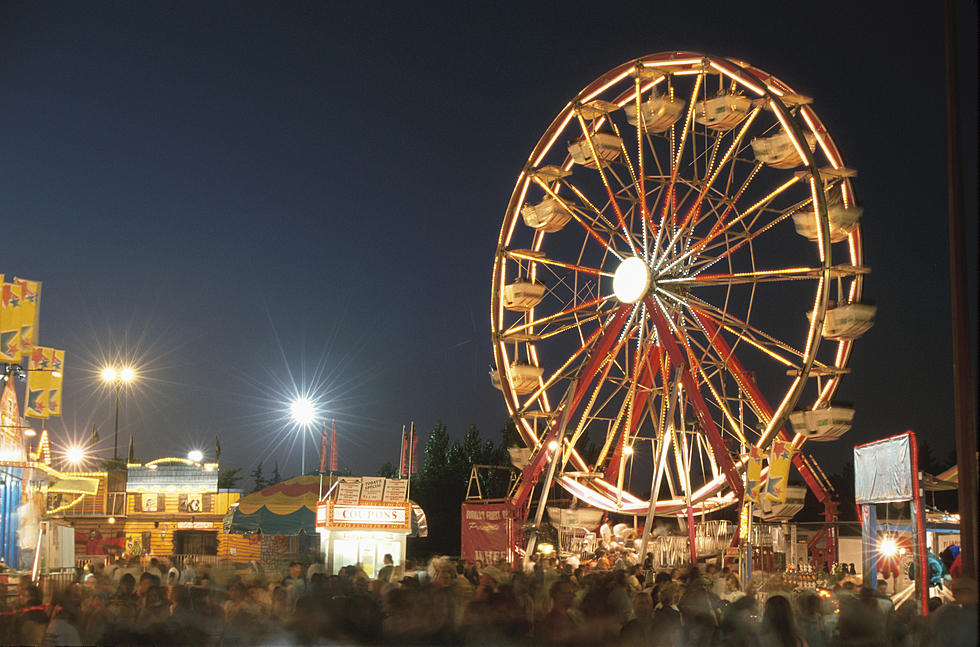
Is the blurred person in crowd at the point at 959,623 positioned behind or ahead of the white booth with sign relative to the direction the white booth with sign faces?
ahead

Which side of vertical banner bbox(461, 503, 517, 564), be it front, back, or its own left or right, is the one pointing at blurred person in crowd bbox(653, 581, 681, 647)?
front

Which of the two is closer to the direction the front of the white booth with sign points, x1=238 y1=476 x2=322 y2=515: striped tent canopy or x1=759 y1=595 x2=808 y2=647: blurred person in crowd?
the blurred person in crowd

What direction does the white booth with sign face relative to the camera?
toward the camera

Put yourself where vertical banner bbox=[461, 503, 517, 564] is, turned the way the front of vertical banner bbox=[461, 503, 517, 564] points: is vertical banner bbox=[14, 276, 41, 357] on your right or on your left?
on your right

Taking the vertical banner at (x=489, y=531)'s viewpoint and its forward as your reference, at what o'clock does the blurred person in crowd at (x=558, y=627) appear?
The blurred person in crowd is roughly at 12 o'clock from the vertical banner.

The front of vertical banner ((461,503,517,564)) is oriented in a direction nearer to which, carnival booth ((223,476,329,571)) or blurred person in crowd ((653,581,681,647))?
the blurred person in crowd

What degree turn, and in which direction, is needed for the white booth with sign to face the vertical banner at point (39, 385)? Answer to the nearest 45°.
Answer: approximately 135° to its right

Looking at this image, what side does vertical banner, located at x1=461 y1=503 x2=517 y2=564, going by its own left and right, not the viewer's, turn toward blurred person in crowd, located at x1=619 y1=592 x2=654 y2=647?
front

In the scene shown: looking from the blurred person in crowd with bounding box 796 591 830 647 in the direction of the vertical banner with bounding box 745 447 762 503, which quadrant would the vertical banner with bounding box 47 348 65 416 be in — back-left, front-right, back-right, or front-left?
front-left

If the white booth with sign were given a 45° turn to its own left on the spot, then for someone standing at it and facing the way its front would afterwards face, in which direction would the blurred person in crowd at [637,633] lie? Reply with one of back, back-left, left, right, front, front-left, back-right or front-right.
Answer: front-right

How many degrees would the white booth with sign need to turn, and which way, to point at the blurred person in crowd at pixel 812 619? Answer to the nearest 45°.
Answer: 0° — it already faces them

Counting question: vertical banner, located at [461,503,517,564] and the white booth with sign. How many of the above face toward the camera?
2

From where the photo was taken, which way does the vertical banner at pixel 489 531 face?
toward the camera
